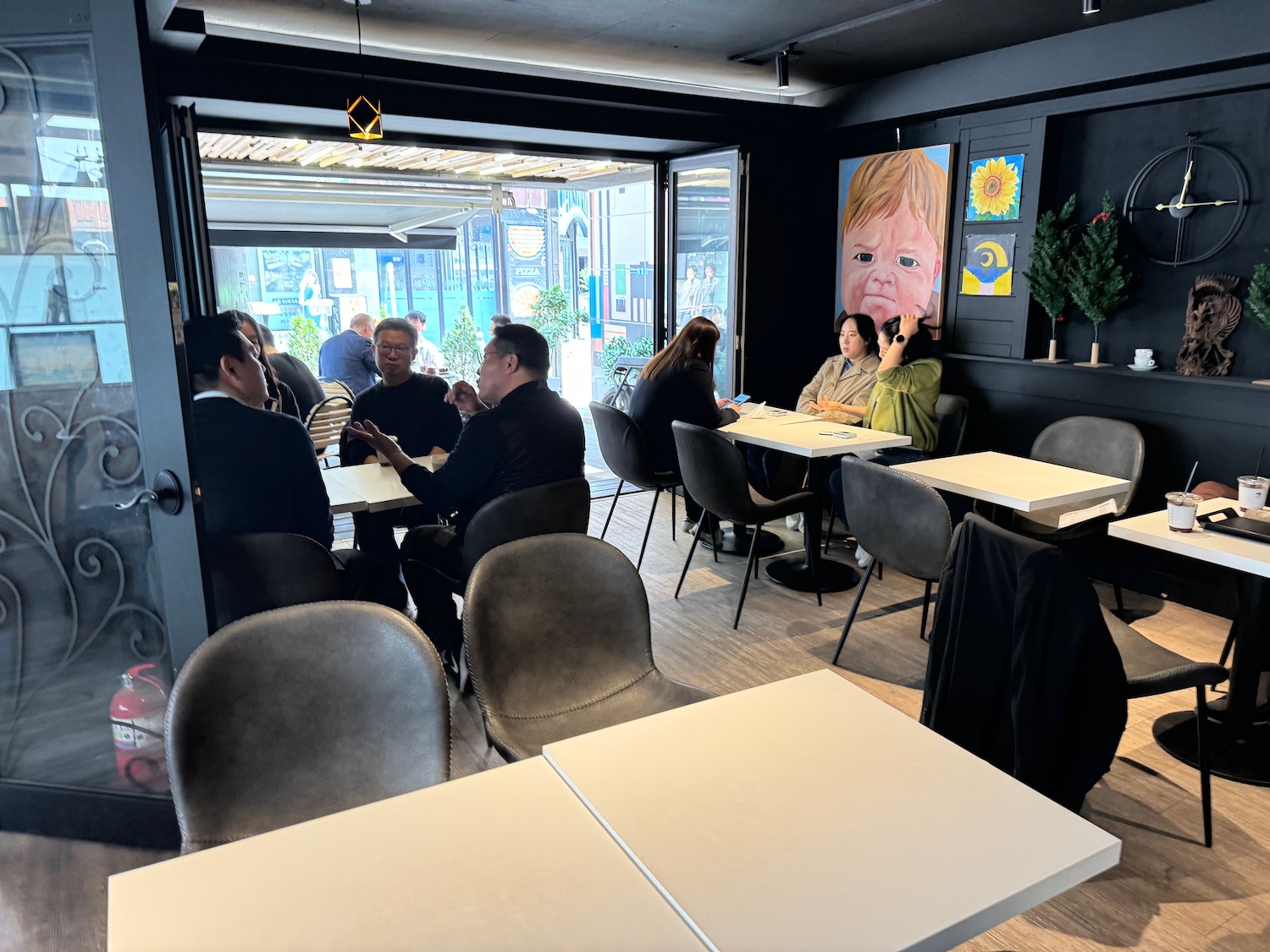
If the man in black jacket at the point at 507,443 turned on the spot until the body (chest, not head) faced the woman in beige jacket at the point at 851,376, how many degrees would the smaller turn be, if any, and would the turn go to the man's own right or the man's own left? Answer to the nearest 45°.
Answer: approximately 90° to the man's own right

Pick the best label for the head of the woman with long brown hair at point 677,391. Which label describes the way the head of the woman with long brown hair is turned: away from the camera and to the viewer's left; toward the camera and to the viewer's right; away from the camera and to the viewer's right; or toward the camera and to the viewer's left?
away from the camera and to the viewer's right

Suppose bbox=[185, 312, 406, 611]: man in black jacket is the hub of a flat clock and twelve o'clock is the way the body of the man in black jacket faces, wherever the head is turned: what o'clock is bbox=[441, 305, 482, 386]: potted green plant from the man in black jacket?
The potted green plant is roughly at 11 o'clock from the man in black jacket.

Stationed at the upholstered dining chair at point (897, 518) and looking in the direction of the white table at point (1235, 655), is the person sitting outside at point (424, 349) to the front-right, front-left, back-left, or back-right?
back-left

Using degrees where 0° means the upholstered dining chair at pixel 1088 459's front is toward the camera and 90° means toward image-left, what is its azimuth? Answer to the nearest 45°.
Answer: approximately 45°

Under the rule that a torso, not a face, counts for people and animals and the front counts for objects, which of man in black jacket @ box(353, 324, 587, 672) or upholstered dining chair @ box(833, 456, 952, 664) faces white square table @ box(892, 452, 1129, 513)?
the upholstered dining chair

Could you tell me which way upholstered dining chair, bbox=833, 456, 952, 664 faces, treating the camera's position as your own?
facing away from the viewer and to the right of the viewer
